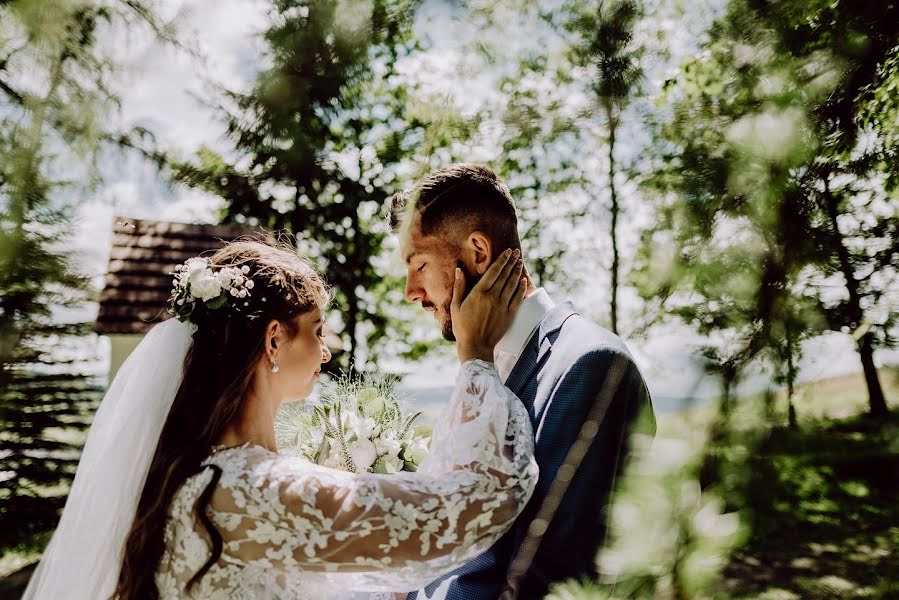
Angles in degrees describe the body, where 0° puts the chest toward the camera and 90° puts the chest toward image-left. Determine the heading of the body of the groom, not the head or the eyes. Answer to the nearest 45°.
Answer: approximately 90°

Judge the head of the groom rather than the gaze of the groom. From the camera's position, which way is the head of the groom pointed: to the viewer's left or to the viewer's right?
to the viewer's left

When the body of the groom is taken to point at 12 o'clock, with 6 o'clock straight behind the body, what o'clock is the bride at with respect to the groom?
The bride is roughly at 12 o'clock from the groom.
